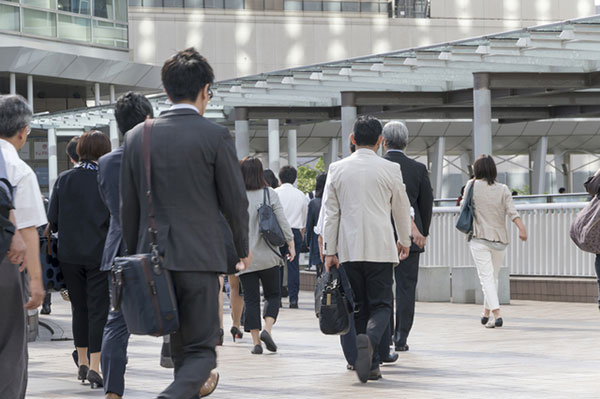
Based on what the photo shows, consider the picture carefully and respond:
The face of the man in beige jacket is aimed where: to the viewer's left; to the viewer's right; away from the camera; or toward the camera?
away from the camera

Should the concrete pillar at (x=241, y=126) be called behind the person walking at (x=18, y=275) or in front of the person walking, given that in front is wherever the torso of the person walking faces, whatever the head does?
in front

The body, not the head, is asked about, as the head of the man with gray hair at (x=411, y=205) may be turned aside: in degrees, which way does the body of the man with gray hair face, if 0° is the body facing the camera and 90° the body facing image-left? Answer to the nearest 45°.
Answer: approximately 180°

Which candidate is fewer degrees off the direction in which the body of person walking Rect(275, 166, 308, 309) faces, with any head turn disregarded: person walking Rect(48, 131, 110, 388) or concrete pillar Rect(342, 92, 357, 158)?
the concrete pillar

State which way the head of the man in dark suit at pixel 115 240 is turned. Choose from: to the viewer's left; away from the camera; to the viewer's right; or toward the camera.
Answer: away from the camera

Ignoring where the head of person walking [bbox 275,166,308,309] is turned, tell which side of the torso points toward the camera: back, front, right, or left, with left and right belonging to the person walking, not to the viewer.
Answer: back

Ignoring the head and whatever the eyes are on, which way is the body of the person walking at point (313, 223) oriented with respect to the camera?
away from the camera

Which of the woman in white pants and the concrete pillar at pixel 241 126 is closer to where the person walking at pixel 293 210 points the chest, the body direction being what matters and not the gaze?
the concrete pillar

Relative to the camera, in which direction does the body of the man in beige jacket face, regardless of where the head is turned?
away from the camera

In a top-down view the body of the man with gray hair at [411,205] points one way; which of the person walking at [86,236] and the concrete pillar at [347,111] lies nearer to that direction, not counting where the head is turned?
the concrete pillar

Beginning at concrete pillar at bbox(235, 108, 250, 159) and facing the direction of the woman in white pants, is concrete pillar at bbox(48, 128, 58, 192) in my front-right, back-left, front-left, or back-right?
back-right

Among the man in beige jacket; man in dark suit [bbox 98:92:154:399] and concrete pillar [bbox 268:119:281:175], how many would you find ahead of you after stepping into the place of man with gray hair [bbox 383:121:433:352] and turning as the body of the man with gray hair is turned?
1
